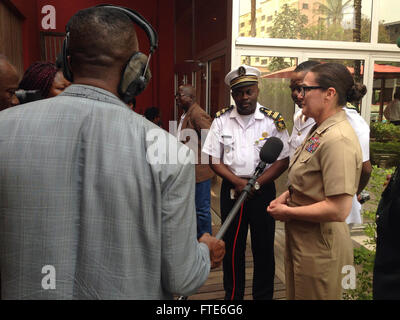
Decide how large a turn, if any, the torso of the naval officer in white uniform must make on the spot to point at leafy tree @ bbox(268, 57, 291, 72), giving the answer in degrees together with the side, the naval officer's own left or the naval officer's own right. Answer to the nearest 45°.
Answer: approximately 180°

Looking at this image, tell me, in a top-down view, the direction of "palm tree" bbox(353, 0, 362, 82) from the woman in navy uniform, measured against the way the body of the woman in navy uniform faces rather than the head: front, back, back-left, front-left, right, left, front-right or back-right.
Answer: right

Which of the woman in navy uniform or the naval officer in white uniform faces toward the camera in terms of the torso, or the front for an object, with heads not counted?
the naval officer in white uniform

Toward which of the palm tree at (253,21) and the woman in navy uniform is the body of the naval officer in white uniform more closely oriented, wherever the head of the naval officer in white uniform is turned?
the woman in navy uniform

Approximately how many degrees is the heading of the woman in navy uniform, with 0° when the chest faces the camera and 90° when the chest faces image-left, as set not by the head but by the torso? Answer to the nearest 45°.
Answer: approximately 90°

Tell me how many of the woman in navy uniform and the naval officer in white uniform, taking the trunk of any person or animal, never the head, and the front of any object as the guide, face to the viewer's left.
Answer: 1

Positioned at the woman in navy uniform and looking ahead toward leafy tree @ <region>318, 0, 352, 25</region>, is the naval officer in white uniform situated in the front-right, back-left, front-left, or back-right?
front-left

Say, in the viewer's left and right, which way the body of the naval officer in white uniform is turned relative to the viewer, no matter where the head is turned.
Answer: facing the viewer

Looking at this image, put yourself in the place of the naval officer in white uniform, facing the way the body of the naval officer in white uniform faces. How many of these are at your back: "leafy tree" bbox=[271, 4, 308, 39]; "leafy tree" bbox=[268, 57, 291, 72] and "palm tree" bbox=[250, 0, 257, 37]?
3

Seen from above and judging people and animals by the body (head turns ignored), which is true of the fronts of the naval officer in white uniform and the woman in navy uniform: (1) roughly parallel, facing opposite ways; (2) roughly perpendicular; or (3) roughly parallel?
roughly perpendicular

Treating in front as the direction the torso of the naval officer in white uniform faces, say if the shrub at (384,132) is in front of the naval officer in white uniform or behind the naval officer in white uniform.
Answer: behind

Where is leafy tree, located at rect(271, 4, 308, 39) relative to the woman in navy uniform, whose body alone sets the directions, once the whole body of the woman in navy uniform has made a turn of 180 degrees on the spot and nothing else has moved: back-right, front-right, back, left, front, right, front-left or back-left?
left
